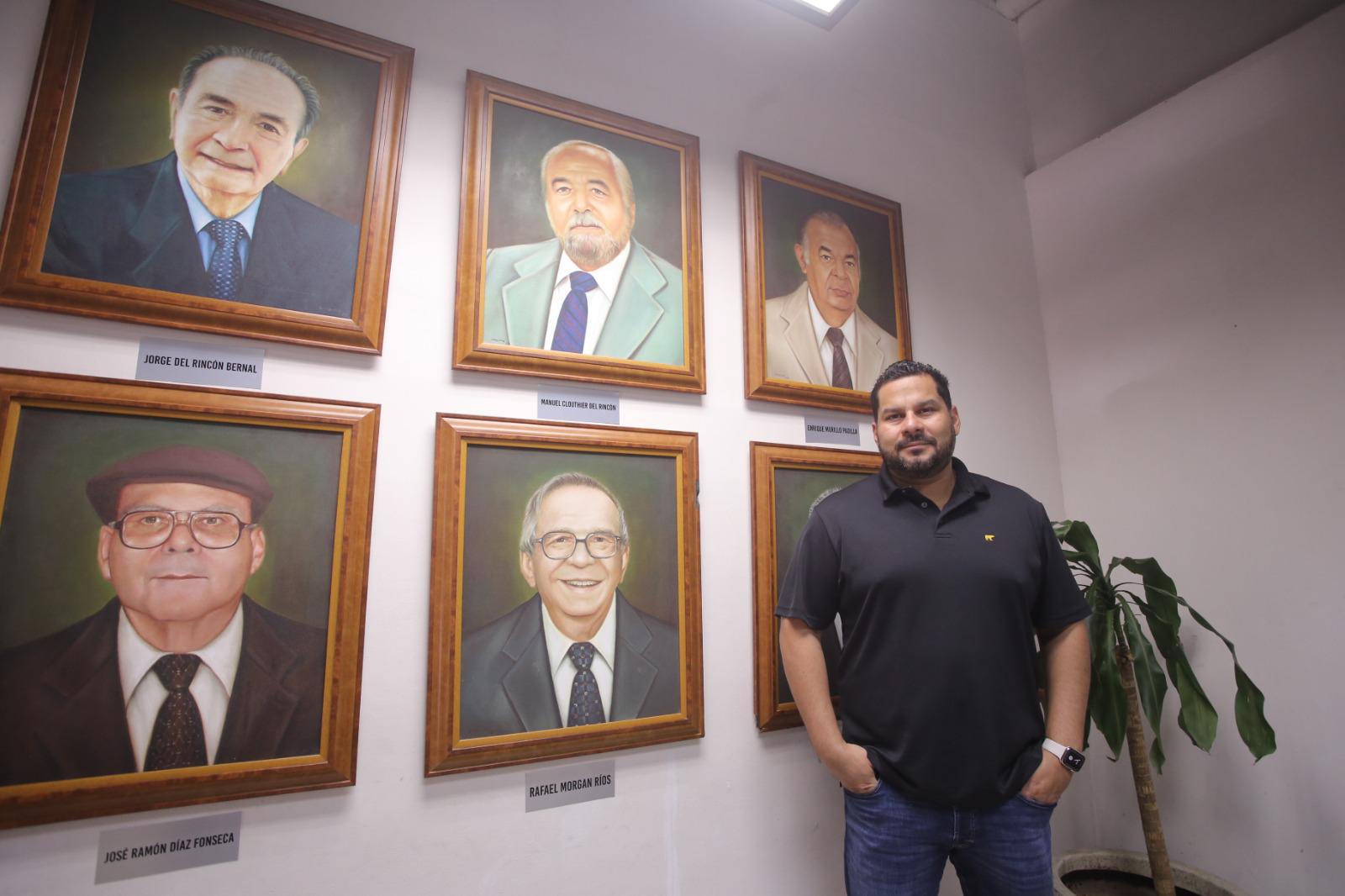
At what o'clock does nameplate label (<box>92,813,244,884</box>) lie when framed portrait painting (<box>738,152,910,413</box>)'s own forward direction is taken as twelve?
The nameplate label is roughly at 3 o'clock from the framed portrait painting.

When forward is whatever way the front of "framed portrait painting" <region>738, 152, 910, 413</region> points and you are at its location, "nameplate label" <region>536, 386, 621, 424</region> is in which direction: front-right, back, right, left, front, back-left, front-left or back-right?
right

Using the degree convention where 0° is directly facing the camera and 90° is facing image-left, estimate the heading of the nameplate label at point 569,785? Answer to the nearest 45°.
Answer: approximately 315°

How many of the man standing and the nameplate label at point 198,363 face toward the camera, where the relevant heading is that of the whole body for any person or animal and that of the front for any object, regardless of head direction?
2

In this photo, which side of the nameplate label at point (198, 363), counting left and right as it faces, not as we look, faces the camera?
front

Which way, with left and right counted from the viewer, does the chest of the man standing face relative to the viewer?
facing the viewer

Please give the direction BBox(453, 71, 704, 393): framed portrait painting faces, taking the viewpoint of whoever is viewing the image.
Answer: facing the viewer and to the right of the viewer

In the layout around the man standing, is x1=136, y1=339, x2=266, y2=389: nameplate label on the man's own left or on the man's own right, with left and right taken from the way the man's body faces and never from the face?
on the man's own right

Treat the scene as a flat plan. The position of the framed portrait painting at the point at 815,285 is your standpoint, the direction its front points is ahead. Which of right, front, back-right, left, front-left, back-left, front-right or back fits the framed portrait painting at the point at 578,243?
right

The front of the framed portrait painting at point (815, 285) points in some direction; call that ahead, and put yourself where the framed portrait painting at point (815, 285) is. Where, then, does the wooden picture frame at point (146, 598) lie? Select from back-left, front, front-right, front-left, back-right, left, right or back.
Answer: right
